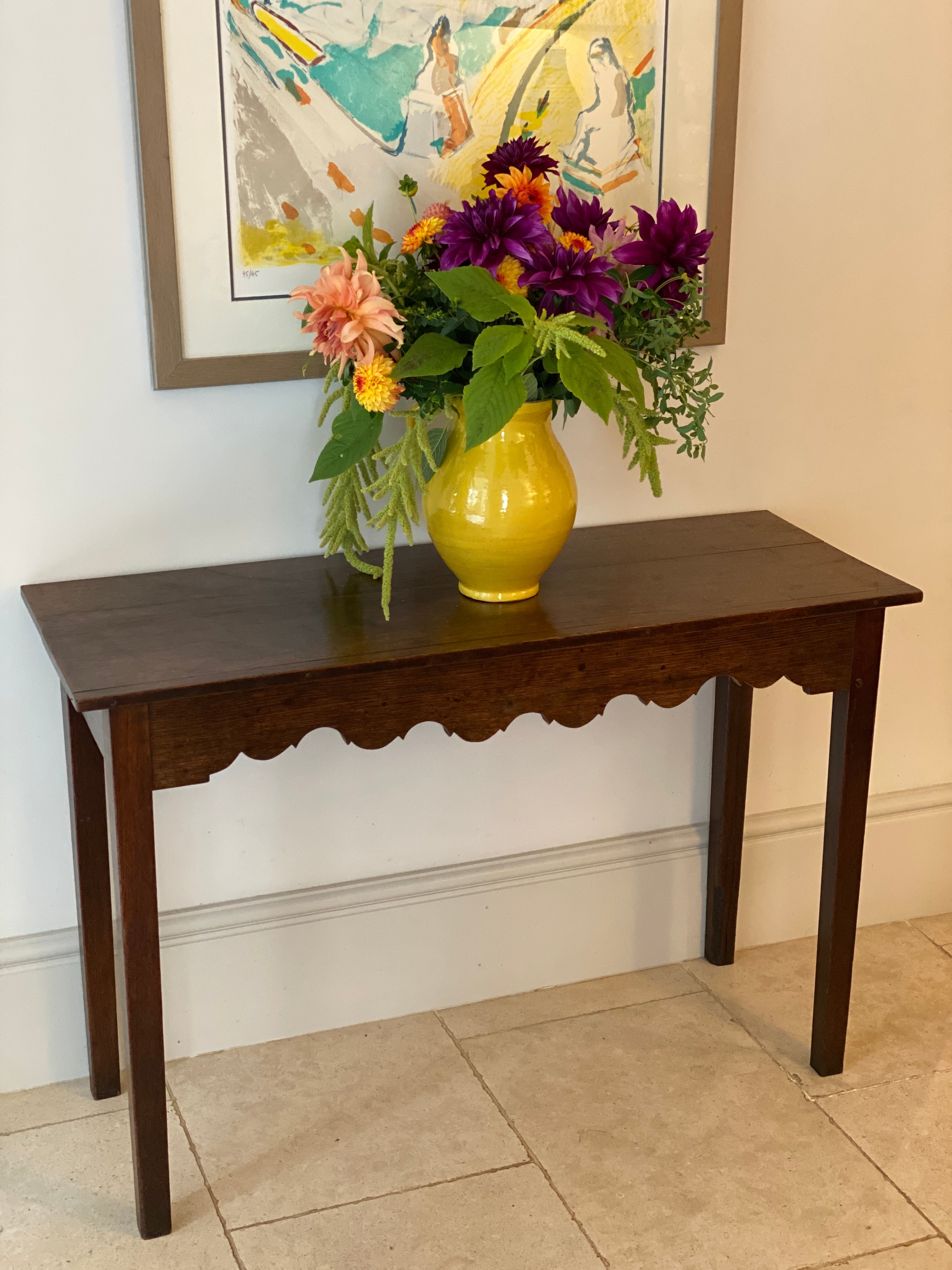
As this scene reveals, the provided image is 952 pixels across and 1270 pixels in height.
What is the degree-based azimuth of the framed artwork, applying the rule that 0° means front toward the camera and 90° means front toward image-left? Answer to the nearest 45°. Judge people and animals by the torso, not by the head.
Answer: approximately 0°
